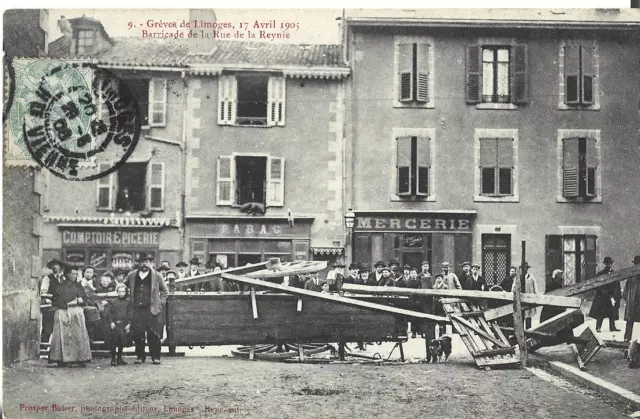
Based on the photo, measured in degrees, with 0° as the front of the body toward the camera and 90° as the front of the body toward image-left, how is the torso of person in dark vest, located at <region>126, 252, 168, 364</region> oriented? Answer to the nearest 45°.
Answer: approximately 0°

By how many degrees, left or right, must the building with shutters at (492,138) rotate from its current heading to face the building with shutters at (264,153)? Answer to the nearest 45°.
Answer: approximately 90° to its right

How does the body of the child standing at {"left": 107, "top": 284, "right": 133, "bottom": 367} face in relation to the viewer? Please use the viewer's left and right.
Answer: facing the viewer

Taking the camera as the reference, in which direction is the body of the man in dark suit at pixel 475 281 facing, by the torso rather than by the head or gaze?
toward the camera

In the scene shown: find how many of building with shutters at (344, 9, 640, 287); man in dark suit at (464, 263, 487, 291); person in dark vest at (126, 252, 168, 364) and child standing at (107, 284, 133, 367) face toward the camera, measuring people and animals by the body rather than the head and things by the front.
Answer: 4

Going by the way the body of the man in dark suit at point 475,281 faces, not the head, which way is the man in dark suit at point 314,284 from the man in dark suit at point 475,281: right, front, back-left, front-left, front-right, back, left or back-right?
right

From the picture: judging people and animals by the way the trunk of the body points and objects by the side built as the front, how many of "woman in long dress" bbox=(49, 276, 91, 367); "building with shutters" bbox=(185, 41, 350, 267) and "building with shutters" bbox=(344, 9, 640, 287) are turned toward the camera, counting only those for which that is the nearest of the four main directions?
3

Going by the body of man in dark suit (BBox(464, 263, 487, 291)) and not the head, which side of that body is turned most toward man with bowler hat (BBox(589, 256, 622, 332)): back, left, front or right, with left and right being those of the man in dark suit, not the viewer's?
left

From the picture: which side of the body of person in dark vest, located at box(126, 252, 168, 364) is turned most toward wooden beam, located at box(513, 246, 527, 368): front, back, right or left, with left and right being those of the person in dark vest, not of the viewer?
left

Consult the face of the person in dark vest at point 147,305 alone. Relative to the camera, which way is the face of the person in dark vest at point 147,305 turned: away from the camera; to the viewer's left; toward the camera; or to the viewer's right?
toward the camera

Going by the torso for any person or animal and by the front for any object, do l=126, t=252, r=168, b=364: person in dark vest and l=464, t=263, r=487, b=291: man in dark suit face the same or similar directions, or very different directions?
same or similar directions
